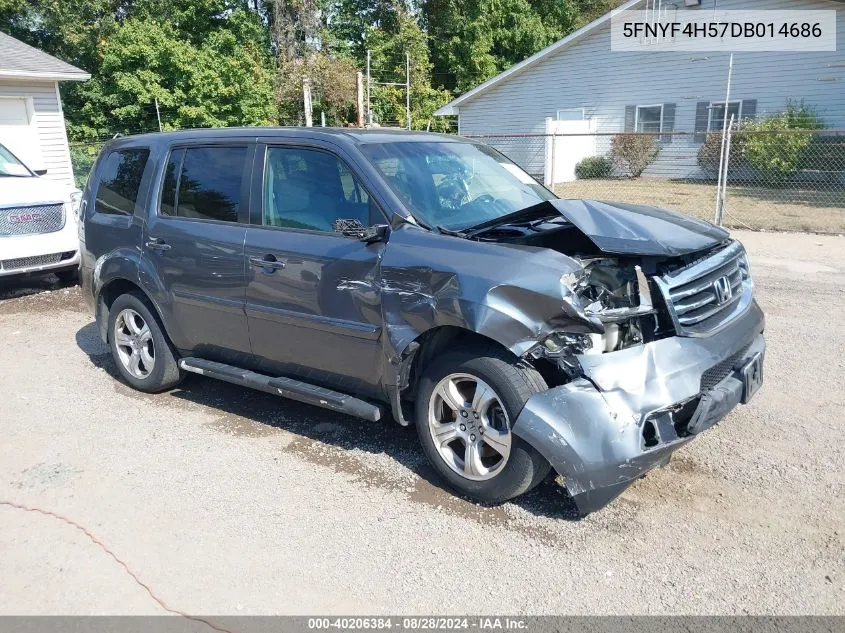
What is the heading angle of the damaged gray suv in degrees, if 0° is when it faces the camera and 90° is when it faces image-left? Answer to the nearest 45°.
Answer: approximately 315°

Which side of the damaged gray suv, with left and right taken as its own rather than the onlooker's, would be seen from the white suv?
back

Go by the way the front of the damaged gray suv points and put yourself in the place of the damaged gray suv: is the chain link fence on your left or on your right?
on your left

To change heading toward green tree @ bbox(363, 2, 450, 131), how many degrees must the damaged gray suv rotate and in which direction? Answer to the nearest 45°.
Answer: approximately 135° to its left

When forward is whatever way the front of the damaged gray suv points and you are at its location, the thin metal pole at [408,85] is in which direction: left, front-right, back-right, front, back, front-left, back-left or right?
back-left

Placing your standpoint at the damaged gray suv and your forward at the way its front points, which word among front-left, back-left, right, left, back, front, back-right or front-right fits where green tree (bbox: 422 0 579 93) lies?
back-left

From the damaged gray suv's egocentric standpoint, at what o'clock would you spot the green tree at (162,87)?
The green tree is roughly at 7 o'clock from the damaged gray suv.

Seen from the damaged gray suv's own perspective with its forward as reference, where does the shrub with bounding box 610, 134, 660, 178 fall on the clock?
The shrub is roughly at 8 o'clock from the damaged gray suv.

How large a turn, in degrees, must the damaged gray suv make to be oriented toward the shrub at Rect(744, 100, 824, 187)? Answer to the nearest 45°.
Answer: approximately 90° to its left

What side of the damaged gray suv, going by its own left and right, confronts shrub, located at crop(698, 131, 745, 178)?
left
